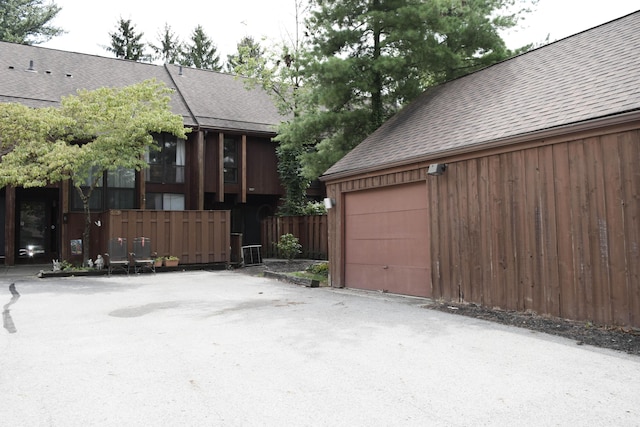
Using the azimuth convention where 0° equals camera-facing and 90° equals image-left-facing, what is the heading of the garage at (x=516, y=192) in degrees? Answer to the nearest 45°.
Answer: approximately 45°

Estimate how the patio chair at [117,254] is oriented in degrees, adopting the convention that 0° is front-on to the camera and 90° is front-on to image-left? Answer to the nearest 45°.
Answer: approximately 0°

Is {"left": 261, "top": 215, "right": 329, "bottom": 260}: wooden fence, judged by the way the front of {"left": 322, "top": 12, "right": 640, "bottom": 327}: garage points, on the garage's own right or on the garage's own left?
on the garage's own right

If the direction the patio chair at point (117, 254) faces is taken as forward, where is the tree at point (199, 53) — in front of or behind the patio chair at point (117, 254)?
behind

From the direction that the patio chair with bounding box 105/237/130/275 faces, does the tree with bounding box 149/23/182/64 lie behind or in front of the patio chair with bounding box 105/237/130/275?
behind

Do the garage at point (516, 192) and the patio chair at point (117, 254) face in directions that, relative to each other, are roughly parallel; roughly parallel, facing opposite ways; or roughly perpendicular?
roughly perpendicular

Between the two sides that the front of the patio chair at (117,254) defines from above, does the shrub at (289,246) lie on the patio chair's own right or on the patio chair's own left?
on the patio chair's own left
